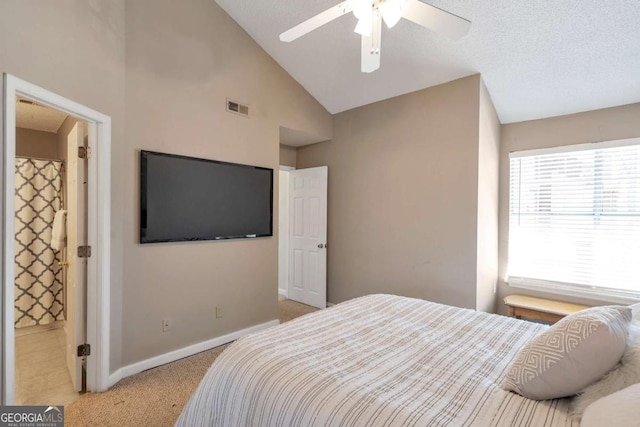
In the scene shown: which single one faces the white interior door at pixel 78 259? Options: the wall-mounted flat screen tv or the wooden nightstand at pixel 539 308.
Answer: the wooden nightstand

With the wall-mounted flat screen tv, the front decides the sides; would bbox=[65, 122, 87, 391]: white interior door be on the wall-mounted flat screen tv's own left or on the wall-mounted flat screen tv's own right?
on the wall-mounted flat screen tv's own right

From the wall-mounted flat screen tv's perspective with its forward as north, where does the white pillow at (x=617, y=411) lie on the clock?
The white pillow is roughly at 1 o'clock from the wall-mounted flat screen tv.

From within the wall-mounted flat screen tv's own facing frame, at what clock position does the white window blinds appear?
The white window blinds is roughly at 11 o'clock from the wall-mounted flat screen tv.

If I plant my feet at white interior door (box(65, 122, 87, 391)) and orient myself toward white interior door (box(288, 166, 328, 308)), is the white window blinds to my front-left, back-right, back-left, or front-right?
front-right

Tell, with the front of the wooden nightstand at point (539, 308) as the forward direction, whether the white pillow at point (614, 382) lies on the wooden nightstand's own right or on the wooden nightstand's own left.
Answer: on the wooden nightstand's own left

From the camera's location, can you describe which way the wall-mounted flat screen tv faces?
facing the viewer and to the right of the viewer

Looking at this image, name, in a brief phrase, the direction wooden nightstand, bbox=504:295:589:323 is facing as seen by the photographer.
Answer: facing the viewer and to the left of the viewer

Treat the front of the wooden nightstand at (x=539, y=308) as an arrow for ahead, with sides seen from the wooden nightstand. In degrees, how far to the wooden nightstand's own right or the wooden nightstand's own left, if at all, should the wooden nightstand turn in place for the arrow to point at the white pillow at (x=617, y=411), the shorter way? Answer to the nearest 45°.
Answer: approximately 45° to the wooden nightstand's own left

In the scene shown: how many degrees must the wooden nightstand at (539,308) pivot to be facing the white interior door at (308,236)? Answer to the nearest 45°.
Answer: approximately 45° to its right

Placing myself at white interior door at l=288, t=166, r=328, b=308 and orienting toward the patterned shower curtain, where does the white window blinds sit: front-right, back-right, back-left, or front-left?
back-left

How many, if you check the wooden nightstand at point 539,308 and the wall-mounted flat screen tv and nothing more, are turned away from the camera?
0

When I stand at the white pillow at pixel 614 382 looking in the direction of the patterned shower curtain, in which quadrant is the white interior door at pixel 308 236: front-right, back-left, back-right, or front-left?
front-right

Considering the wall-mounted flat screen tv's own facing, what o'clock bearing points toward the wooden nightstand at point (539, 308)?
The wooden nightstand is roughly at 11 o'clock from the wall-mounted flat screen tv.

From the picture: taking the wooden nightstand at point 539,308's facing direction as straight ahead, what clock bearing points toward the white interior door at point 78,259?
The white interior door is roughly at 12 o'clock from the wooden nightstand.

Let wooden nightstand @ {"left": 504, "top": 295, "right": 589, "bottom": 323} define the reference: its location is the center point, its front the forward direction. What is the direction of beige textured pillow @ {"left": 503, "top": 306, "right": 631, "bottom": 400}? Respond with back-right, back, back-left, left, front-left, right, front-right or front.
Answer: front-left

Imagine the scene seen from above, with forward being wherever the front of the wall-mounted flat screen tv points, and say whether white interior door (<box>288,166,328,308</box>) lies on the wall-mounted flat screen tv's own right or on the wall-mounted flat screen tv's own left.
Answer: on the wall-mounted flat screen tv's own left

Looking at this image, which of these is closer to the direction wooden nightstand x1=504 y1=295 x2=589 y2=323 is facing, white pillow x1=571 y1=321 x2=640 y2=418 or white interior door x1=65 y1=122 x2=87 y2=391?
the white interior door

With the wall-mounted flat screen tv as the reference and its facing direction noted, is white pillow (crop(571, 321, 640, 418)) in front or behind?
in front
